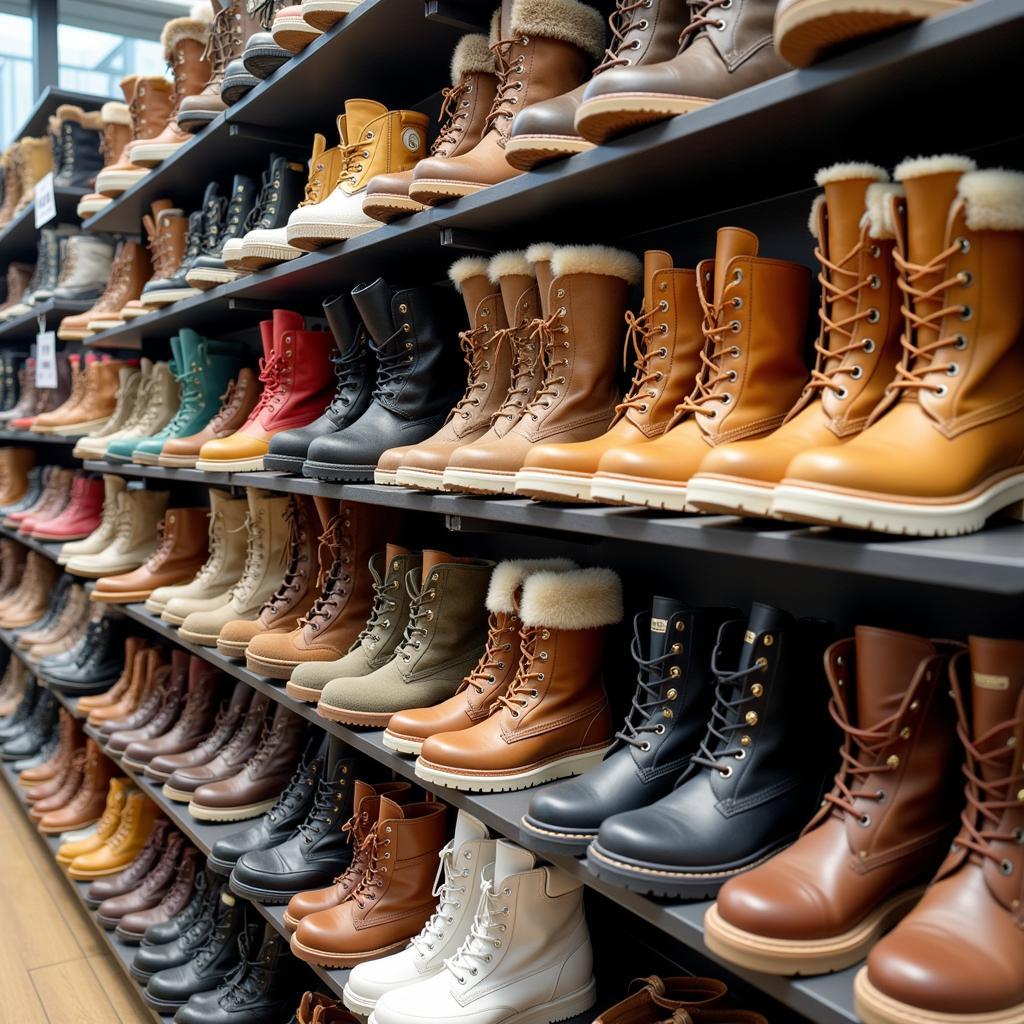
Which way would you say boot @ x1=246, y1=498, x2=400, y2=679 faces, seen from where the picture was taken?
facing the viewer and to the left of the viewer

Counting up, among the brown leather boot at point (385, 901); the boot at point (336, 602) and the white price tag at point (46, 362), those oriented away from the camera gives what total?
0

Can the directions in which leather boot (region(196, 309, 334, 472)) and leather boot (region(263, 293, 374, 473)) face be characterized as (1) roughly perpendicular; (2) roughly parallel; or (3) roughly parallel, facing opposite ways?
roughly parallel

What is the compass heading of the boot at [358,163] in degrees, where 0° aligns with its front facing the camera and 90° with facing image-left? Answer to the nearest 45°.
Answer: approximately 45°

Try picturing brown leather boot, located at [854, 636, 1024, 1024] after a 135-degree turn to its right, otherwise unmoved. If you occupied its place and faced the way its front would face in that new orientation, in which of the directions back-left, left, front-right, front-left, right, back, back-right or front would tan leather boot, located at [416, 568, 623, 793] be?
front-left

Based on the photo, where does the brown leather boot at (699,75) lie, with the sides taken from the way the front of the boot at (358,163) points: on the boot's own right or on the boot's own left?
on the boot's own left

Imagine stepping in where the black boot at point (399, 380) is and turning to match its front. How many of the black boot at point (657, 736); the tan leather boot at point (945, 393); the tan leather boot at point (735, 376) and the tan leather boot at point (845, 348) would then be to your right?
0

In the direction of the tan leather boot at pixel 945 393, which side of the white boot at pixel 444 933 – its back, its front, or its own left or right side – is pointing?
left

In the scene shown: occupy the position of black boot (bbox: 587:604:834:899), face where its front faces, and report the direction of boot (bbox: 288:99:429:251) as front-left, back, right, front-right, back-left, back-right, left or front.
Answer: right

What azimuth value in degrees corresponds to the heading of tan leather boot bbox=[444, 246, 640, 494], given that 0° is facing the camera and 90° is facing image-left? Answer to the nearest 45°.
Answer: approximately 45°

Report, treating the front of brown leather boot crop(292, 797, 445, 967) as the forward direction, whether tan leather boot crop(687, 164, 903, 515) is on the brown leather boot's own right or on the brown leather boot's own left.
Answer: on the brown leather boot's own left

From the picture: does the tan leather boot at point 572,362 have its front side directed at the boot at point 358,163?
no

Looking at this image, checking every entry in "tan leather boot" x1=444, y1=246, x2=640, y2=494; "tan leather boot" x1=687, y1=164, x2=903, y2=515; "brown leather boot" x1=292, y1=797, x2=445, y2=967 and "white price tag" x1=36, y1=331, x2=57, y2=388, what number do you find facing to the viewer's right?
0

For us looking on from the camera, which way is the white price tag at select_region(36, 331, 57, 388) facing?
facing the viewer
